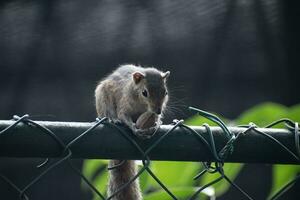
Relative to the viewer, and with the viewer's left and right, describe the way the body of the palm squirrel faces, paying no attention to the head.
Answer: facing the viewer and to the right of the viewer
